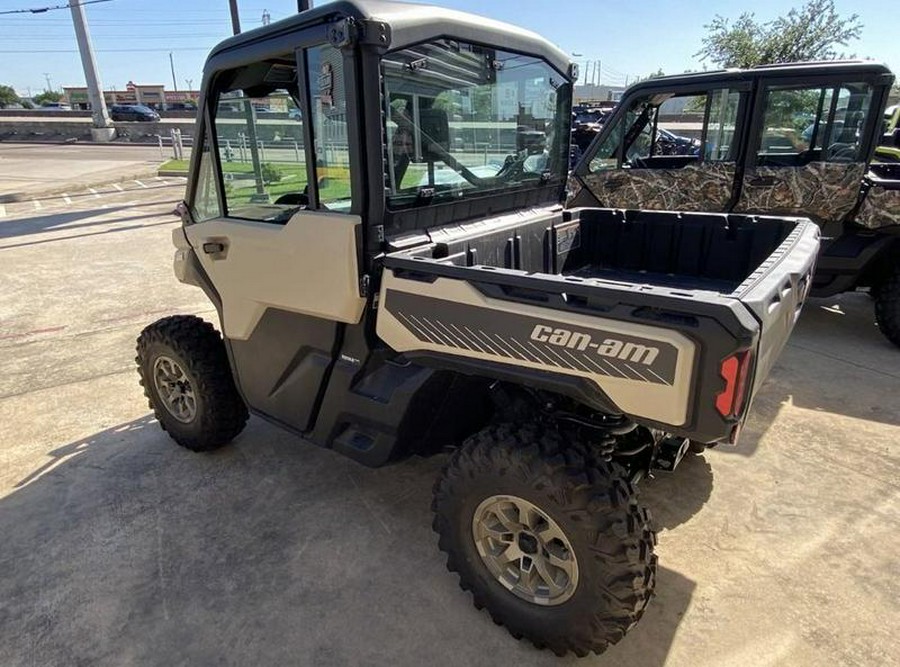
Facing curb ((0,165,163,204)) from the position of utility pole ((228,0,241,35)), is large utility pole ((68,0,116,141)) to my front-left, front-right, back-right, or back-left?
front-right

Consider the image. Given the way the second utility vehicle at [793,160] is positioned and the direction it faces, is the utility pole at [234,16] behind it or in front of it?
in front

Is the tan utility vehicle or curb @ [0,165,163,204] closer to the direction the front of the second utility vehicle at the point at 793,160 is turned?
the curb

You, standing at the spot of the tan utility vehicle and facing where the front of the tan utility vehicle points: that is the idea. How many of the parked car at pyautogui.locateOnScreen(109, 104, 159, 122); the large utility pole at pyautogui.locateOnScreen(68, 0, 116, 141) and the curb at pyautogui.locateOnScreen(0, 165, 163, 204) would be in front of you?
3

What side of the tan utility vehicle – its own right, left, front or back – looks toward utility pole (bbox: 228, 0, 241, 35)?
front

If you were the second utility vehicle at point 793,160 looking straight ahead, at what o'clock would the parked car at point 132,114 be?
The parked car is roughly at 1 o'clock from the second utility vehicle.

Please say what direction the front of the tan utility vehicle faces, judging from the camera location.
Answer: facing away from the viewer and to the left of the viewer

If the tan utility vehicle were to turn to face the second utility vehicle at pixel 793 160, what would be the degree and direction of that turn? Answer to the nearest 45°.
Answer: approximately 90° to its right

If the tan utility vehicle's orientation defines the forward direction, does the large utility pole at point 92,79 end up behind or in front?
in front

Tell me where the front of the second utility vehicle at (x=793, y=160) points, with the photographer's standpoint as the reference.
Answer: facing to the left of the viewer
